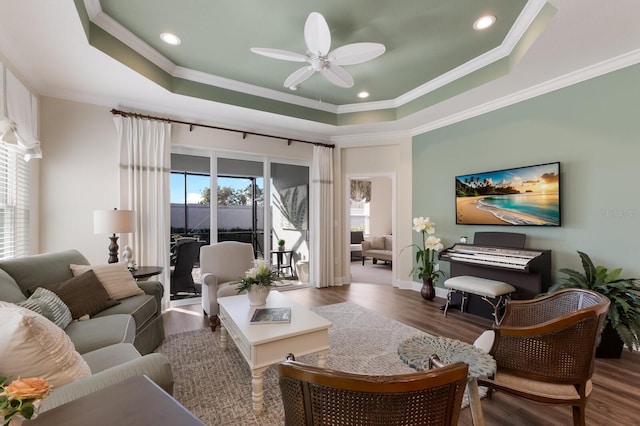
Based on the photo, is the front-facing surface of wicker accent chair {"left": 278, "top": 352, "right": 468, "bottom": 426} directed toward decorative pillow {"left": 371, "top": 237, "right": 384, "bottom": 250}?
yes

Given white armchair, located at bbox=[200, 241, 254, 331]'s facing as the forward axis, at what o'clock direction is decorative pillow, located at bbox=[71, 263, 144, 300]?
The decorative pillow is roughly at 3 o'clock from the white armchair.

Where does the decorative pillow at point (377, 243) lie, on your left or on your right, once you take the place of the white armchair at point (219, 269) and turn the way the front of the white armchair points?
on your left

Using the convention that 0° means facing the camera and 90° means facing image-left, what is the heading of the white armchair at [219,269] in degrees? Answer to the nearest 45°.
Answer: approximately 315°

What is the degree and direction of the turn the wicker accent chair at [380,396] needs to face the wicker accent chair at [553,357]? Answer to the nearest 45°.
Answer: approximately 45° to its right

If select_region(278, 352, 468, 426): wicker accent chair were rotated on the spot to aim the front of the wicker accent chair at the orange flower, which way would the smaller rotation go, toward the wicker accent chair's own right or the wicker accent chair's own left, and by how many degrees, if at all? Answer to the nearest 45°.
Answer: approximately 90° to the wicker accent chair's own left

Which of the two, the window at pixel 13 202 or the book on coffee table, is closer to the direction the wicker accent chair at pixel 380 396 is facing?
the book on coffee table

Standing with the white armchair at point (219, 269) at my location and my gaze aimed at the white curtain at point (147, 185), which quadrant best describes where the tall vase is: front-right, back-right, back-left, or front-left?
back-right

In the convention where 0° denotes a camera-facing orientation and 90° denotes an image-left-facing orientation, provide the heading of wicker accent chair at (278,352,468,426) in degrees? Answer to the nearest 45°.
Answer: approximately 180°

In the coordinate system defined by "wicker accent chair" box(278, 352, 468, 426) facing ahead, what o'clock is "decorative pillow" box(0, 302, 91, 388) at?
The decorative pillow is roughly at 9 o'clock from the wicker accent chair.

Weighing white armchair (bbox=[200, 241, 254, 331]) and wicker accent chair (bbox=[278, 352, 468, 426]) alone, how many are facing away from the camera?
1

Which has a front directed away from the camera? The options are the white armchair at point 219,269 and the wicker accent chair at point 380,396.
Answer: the wicker accent chair
